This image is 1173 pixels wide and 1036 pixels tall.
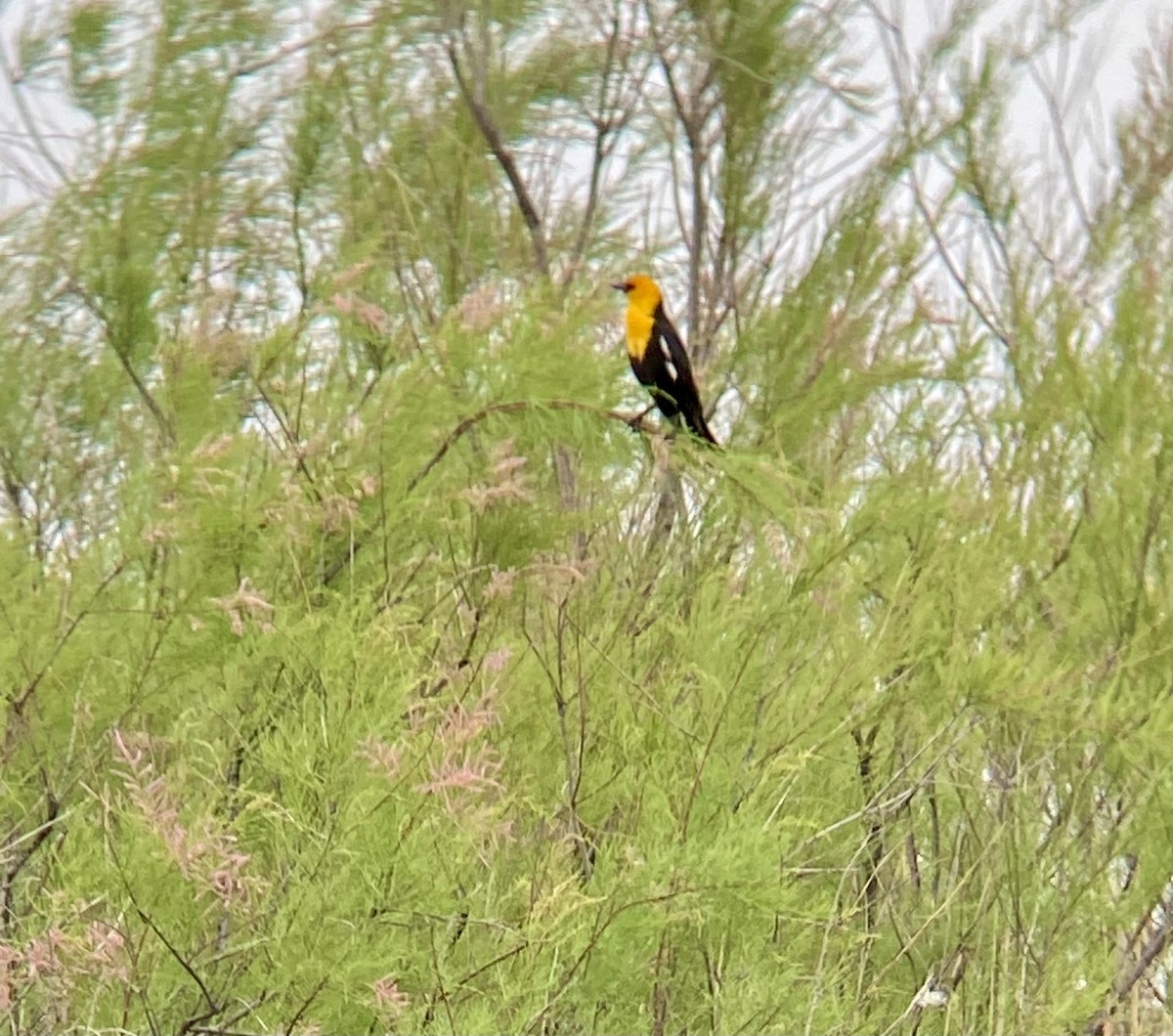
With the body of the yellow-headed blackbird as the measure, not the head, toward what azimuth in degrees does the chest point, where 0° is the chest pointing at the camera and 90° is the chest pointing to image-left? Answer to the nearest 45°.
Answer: approximately 90°
